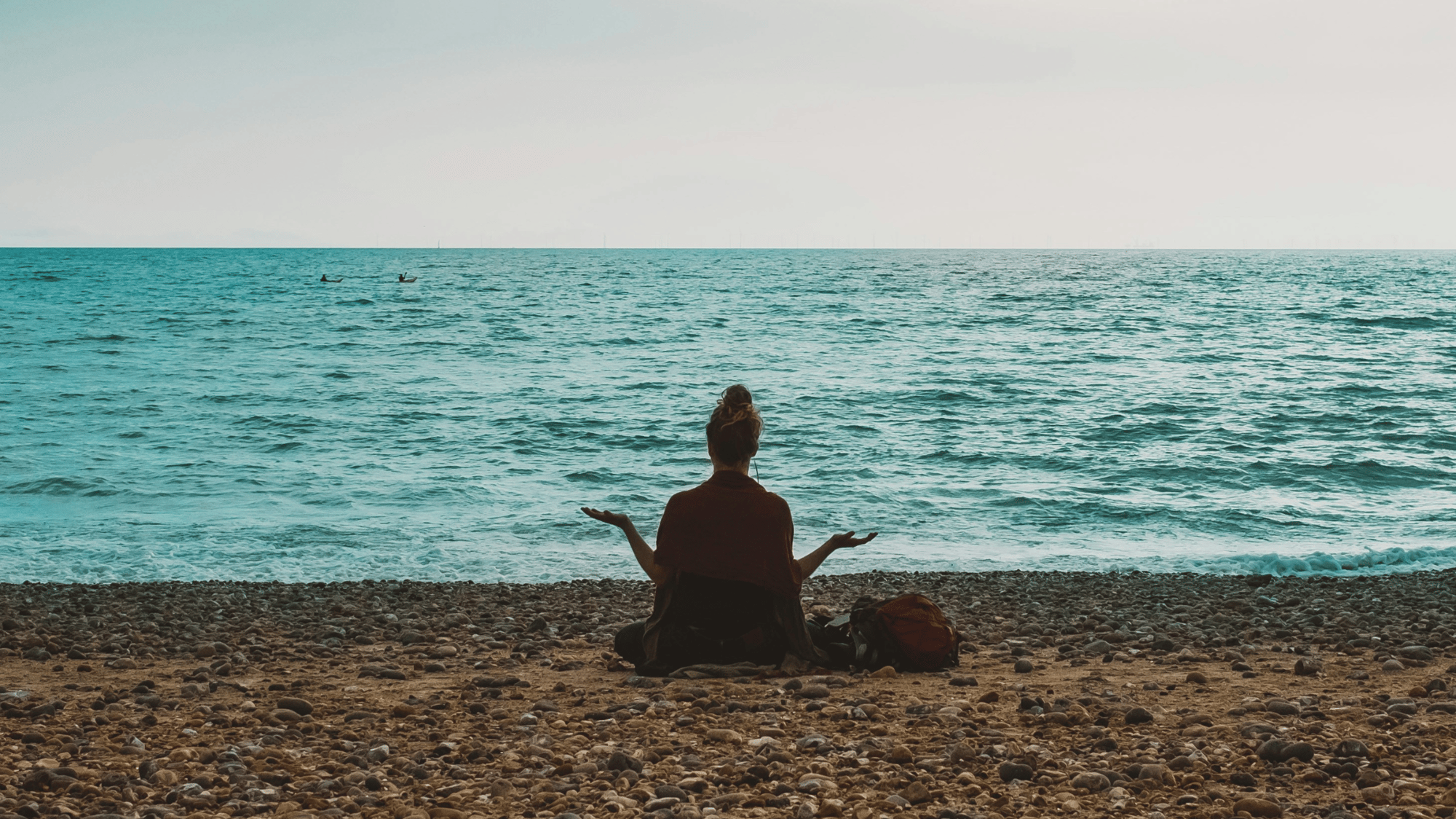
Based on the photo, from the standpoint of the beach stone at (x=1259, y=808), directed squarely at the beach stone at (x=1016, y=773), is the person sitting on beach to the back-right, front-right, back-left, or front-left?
front-right

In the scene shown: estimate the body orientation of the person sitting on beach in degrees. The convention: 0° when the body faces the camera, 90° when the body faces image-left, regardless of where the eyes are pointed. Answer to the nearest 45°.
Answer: approximately 180°

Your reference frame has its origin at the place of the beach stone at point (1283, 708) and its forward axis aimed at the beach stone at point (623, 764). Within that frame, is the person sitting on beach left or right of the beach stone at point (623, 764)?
right

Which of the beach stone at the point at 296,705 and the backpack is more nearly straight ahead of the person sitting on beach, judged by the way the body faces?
the backpack

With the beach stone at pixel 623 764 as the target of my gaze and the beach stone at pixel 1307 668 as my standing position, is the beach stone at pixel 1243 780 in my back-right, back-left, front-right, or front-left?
front-left

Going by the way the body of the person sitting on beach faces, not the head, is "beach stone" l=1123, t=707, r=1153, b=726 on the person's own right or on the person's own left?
on the person's own right

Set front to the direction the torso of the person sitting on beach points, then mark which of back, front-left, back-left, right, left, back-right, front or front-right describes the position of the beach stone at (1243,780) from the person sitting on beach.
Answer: back-right

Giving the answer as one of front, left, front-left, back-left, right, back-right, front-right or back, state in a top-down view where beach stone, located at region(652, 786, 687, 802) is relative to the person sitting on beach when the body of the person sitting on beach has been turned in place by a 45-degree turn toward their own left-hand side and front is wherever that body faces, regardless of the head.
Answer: back-left

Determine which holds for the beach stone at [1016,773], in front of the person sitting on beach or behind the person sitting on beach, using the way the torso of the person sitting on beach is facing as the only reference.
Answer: behind

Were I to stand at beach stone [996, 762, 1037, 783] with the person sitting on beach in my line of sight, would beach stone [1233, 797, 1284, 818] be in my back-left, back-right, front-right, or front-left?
back-right

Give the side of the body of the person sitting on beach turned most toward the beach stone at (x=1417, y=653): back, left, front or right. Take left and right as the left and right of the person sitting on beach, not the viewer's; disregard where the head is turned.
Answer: right

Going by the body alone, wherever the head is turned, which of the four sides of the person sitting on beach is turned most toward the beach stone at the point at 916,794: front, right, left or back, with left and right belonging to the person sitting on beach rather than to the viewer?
back

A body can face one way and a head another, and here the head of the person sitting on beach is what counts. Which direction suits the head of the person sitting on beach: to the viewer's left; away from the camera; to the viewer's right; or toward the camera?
away from the camera

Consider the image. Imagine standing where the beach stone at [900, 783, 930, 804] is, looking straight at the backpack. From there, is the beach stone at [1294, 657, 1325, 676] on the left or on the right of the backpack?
right

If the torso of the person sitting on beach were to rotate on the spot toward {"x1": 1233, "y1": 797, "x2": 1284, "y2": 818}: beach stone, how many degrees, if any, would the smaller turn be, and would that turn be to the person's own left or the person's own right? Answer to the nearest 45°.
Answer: approximately 135° to the person's own right
